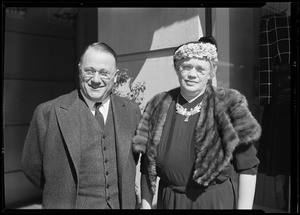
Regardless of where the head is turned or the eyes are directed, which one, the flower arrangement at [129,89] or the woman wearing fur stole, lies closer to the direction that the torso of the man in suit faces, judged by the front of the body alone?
the woman wearing fur stole

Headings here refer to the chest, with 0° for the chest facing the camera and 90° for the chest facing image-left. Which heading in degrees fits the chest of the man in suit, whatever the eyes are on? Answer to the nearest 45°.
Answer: approximately 315°

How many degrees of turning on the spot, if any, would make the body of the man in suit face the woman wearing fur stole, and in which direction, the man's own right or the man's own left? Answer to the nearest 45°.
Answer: approximately 45° to the man's own left

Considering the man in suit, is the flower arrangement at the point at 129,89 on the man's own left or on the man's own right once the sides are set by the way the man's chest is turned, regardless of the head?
on the man's own left
